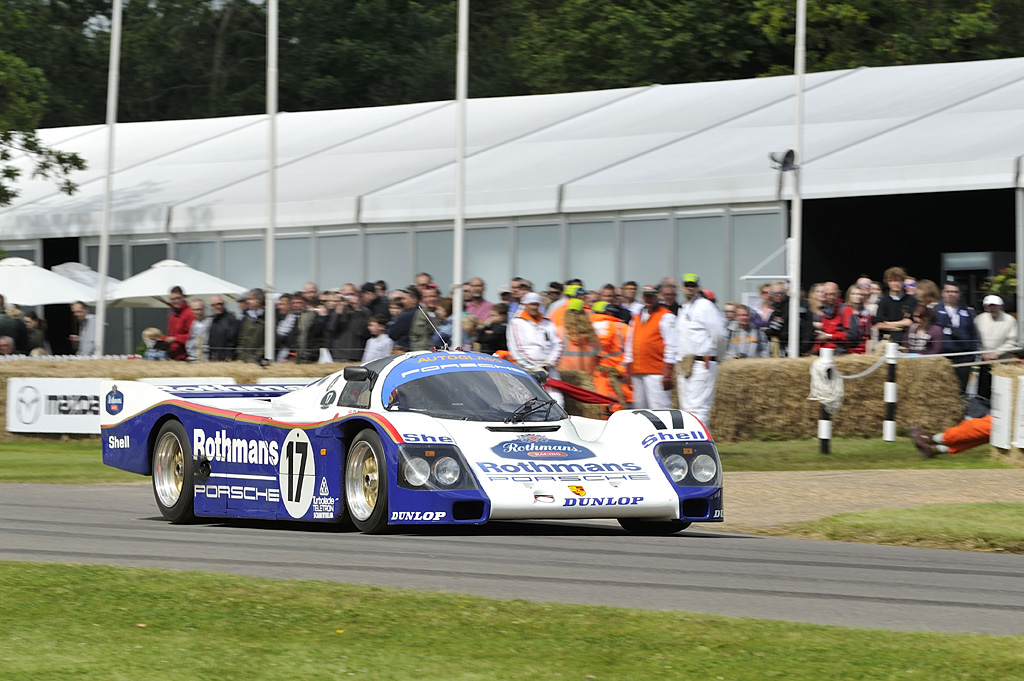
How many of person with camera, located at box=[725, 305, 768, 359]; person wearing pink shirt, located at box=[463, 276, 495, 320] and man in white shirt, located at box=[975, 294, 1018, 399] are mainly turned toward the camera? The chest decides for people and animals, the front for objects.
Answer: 3

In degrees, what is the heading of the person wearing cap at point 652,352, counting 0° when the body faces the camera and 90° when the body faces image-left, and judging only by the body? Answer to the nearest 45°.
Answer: approximately 45°

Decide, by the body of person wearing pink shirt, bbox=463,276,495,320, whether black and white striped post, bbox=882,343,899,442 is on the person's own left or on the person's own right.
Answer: on the person's own left

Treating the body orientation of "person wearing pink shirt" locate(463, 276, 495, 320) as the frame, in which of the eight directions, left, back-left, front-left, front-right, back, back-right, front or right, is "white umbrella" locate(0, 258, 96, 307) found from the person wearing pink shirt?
back-right
